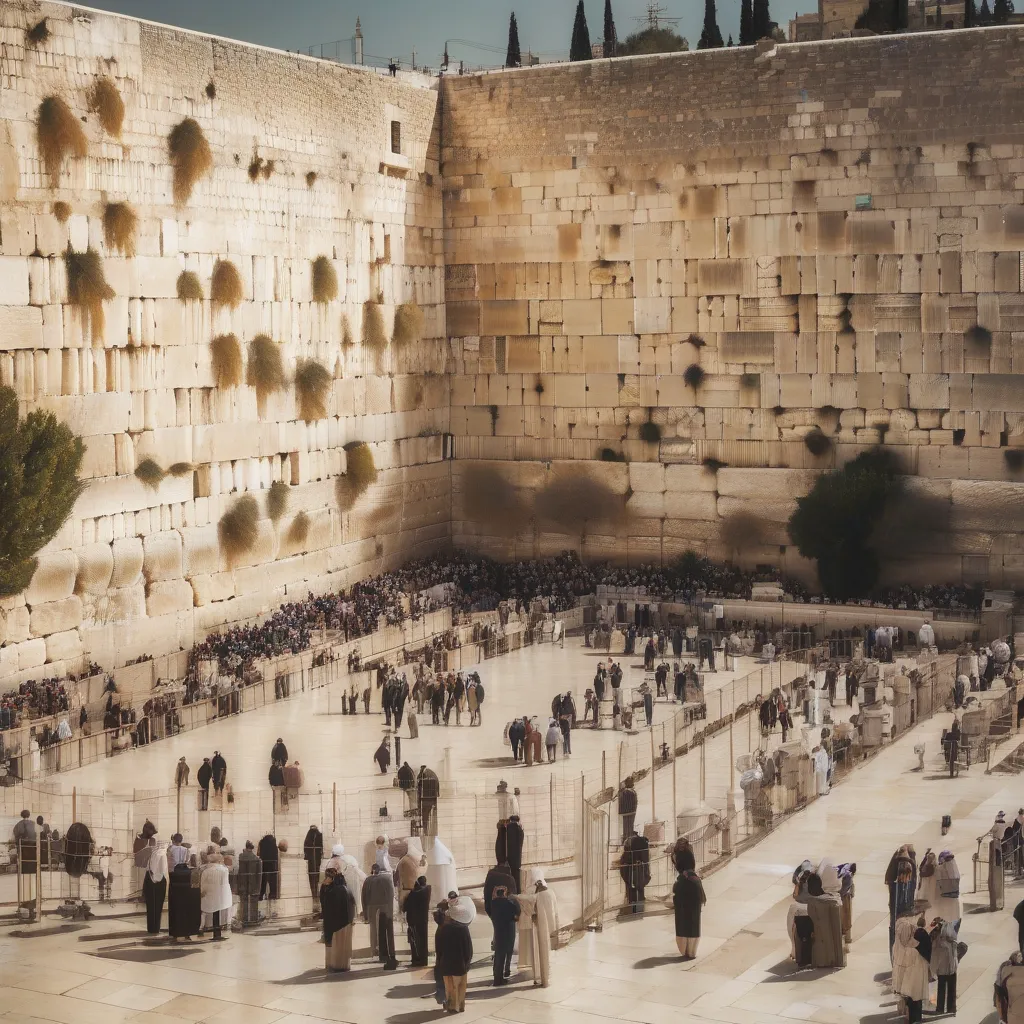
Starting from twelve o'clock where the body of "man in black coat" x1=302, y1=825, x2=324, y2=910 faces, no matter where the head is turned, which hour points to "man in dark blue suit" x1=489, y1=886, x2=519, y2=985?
"man in dark blue suit" x1=489, y1=886, x2=519, y2=985 is roughly at 5 o'clock from "man in black coat" x1=302, y1=825, x2=324, y2=910.

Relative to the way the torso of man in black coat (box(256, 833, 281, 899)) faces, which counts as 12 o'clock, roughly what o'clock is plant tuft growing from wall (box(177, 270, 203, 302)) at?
The plant tuft growing from wall is roughly at 12 o'clock from the man in black coat.

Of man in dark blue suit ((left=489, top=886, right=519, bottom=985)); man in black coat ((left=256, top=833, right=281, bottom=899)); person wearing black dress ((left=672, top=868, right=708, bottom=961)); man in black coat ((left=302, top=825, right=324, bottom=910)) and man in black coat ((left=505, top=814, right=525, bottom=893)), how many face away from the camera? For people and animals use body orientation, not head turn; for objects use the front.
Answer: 5

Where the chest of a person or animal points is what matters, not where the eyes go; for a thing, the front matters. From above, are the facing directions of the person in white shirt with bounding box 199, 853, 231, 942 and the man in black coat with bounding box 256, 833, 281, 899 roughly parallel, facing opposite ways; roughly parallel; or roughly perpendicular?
roughly parallel

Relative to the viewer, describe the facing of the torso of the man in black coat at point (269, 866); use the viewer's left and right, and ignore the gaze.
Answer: facing away from the viewer

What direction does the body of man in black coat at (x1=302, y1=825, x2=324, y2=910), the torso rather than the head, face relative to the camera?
away from the camera

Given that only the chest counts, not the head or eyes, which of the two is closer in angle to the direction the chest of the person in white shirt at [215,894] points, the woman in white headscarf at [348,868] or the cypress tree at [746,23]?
the cypress tree

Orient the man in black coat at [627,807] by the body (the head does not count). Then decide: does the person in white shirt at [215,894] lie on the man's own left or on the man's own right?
on the man's own left

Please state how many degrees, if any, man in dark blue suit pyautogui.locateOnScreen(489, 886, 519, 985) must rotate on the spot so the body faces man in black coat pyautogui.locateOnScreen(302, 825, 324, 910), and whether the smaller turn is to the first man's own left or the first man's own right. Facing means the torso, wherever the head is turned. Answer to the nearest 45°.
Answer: approximately 45° to the first man's own left

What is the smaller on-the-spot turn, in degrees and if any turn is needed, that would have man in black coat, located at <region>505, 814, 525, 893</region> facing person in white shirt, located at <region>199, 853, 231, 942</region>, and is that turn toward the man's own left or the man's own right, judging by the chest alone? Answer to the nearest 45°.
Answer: approximately 135° to the man's own left

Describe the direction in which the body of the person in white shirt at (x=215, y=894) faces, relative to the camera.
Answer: away from the camera

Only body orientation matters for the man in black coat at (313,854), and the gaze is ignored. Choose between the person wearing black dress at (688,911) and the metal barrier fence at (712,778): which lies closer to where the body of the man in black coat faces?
the metal barrier fence

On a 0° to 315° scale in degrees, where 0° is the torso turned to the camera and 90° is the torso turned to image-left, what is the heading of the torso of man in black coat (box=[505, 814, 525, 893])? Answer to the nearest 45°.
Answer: approximately 180°

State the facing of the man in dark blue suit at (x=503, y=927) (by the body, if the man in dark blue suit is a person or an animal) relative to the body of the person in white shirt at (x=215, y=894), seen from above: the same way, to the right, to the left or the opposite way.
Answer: the same way

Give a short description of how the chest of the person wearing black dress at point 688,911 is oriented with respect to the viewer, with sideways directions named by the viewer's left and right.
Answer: facing away from the viewer

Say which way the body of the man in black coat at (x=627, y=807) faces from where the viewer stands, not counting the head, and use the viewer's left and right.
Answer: facing away from the viewer

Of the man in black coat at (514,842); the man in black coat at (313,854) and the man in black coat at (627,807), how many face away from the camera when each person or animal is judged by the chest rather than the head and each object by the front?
3

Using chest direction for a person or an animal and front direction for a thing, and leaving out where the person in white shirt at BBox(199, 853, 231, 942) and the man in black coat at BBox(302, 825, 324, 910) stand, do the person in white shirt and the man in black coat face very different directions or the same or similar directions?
same or similar directions
